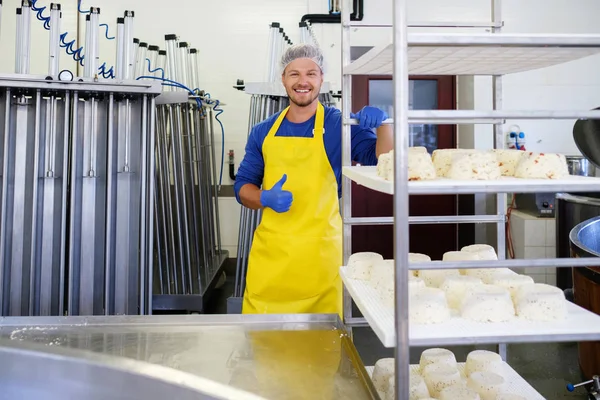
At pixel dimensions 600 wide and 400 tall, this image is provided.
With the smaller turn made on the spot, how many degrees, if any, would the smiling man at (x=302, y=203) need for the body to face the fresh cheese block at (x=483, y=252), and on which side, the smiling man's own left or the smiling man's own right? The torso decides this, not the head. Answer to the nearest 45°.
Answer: approximately 45° to the smiling man's own left

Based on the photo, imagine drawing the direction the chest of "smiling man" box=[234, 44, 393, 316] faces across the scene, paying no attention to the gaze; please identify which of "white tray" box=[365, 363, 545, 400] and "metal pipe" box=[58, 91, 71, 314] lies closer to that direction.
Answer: the white tray

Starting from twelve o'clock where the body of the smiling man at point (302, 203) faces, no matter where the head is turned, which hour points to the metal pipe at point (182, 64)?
The metal pipe is roughly at 5 o'clock from the smiling man.

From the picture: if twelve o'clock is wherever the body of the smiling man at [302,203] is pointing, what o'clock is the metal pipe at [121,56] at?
The metal pipe is roughly at 4 o'clock from the smiling man.

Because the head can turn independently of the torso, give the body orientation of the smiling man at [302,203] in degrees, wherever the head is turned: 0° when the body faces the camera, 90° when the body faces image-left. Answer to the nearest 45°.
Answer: approximately 0°

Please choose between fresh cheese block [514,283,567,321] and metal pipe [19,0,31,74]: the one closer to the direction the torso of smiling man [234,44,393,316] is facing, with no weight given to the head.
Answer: the fresh cheese block
